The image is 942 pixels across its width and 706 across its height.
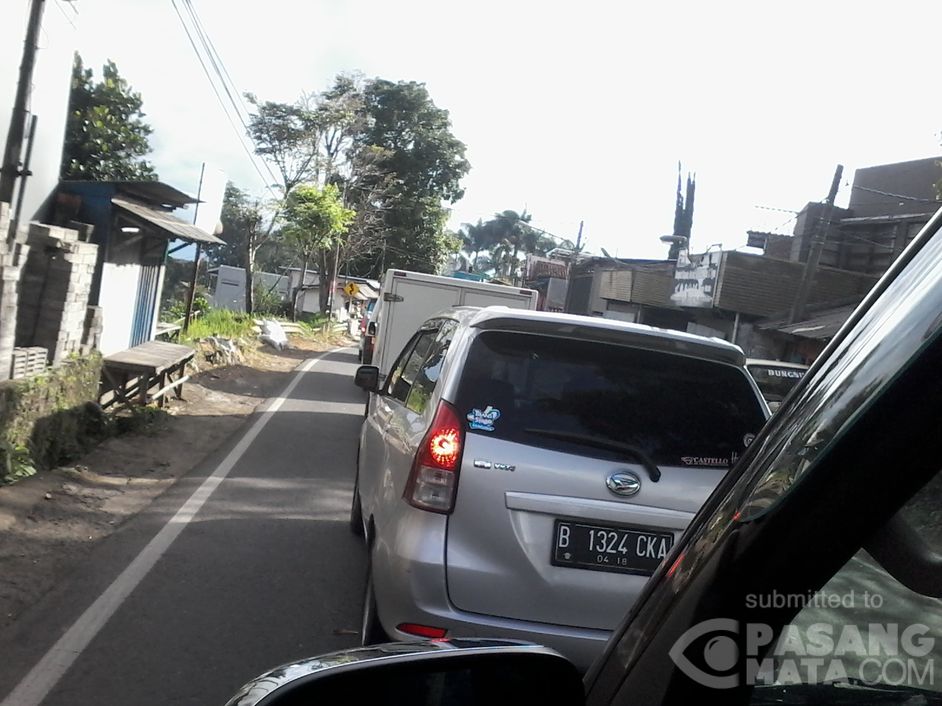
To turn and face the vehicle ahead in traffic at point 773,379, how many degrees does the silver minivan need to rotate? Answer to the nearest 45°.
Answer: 0° — it already faces it

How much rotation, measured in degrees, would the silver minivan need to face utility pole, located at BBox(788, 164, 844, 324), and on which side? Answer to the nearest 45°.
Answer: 0° — it already faces it

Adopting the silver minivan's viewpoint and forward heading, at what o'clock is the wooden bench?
The wooden bench is roughly at 11 o'clock from the silver minivan.

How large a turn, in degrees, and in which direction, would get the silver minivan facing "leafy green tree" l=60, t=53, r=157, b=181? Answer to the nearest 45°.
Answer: approximately 45° to its left

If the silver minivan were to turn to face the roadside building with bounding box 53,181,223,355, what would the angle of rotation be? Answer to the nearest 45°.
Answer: approximately 45° to its left

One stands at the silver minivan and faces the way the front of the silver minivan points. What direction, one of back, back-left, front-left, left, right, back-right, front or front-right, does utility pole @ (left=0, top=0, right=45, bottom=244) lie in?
front-left

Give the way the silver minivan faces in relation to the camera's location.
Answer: facing away from the viewer
